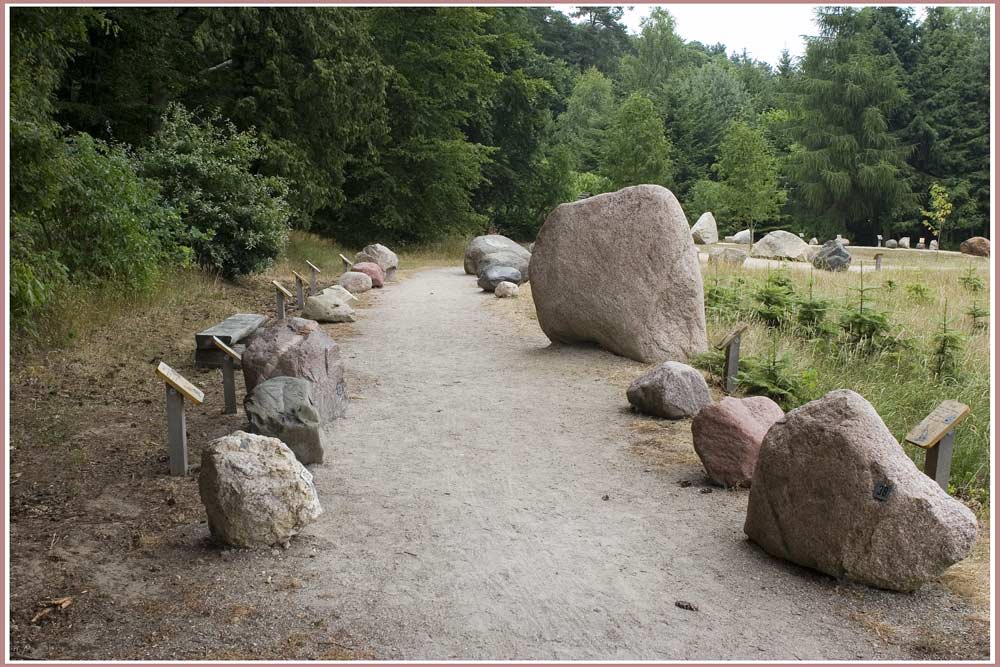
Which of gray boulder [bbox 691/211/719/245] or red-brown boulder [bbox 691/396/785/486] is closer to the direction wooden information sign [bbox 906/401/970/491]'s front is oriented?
the red-brown boulder

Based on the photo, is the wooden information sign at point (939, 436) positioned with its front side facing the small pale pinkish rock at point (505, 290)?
no

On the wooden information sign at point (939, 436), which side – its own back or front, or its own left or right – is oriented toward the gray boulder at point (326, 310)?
right

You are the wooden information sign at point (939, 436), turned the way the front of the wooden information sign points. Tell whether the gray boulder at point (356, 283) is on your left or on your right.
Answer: on your right

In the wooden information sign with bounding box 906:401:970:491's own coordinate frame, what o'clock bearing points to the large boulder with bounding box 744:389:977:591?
The large boulder is roughly at 11 o'clock from the wooden information sign.

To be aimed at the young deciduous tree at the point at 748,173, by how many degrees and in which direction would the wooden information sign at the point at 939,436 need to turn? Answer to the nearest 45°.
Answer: approximately 135° to its right

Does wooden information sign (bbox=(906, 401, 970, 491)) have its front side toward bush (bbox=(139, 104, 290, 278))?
no

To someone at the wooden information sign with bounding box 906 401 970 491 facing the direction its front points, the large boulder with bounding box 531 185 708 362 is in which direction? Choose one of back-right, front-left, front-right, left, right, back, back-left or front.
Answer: right

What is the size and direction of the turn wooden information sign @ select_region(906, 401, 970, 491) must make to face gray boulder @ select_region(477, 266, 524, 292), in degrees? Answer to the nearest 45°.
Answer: approximately 90° to its right

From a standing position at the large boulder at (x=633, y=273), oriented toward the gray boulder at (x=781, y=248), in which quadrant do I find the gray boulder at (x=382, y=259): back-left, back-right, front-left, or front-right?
front-left

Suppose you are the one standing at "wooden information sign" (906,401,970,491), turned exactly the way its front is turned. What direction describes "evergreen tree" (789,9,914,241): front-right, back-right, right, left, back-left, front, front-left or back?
back-right

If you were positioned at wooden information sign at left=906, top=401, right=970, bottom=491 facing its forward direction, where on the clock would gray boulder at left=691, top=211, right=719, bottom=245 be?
The gray boulder is roughly at 4 o'clock from the wooden information sign.

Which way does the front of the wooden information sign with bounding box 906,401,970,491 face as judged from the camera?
facing the viewer and to the left of the viewer

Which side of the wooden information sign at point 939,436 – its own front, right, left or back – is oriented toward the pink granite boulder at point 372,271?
right

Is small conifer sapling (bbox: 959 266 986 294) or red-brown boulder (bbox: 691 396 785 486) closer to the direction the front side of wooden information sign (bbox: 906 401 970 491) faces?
the red-brown boulder

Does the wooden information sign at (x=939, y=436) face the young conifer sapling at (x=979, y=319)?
no

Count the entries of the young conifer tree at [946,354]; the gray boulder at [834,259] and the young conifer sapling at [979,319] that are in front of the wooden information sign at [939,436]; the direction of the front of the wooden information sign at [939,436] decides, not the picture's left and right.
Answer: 0
